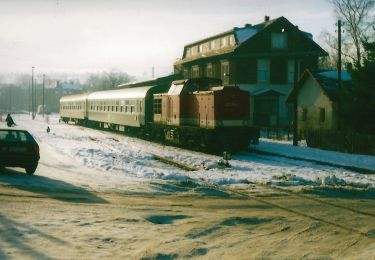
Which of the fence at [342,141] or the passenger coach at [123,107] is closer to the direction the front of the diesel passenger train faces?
the fence

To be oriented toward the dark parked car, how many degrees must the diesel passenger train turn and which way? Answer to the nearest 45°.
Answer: approximately 90° to its right

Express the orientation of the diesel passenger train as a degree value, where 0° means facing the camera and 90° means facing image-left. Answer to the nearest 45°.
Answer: approximately 315°

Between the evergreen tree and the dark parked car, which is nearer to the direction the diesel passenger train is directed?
the evergreen tree

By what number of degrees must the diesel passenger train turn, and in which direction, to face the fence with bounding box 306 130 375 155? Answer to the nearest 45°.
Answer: approximately 45° to its left
